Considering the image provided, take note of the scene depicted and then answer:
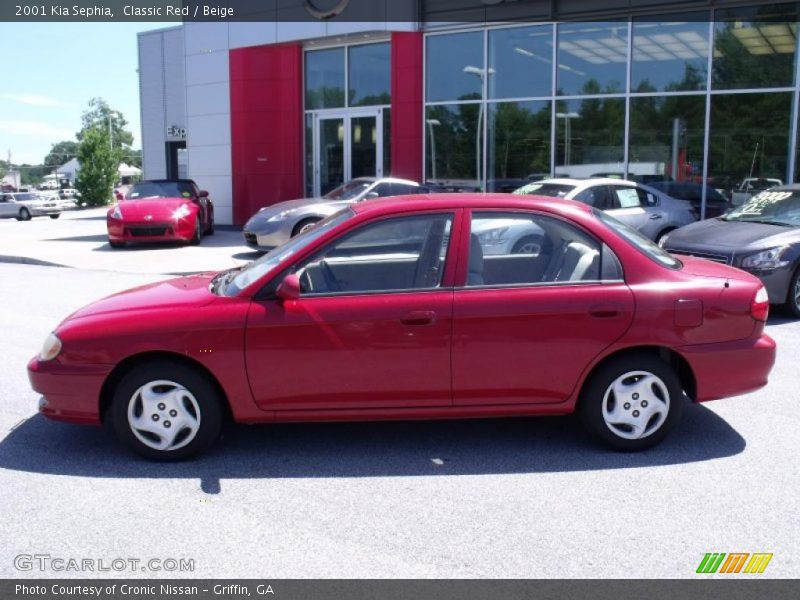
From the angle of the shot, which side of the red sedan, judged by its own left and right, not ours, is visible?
left

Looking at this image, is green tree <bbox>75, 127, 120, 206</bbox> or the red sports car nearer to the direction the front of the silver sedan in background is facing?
the red sports car

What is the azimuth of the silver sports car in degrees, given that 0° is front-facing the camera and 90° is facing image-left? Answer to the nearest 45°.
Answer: approximately 45°

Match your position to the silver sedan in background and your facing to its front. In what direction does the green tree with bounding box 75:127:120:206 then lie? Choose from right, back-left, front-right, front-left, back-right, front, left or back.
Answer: right

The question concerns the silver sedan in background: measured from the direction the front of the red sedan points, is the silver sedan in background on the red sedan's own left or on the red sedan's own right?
on the red sedan's own right

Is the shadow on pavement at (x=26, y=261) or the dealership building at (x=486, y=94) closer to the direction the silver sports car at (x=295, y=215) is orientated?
the shadow on pavement

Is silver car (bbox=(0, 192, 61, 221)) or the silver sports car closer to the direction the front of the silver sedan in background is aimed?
the silver sports car

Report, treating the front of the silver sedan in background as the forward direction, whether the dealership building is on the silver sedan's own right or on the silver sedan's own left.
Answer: on the silver sedan's own right

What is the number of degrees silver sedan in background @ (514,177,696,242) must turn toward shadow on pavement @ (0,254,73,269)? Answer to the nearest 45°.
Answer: approximately 45° to its right

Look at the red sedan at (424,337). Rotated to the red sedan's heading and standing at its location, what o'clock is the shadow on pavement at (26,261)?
The shadow on pavement is roughly at 2 o'clock from the red sedan.
